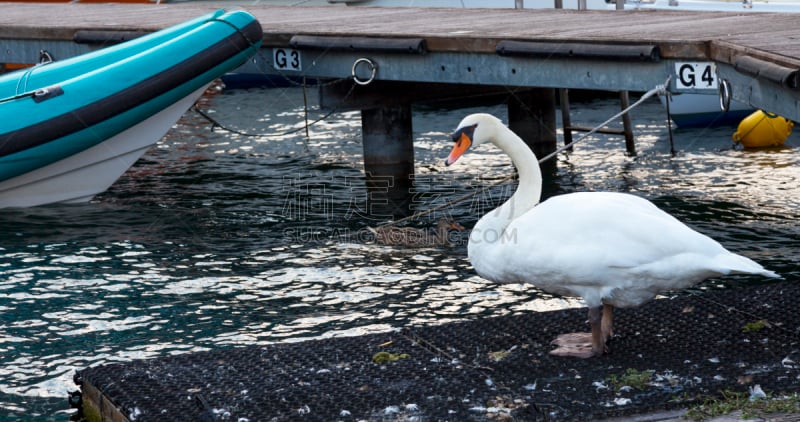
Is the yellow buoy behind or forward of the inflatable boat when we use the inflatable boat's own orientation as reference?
forward

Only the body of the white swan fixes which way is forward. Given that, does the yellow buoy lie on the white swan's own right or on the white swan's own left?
on the white swan's own right

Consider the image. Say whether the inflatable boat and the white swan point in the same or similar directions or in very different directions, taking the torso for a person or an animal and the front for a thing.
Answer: very different directions

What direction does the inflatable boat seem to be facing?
to the viewer's right

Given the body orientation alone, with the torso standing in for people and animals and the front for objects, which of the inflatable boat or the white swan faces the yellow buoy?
the inflatable boat

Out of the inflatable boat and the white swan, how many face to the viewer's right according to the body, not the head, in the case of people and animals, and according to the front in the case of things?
1

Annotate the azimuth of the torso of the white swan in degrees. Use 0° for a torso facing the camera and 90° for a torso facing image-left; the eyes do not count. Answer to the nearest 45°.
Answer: approximately 90°

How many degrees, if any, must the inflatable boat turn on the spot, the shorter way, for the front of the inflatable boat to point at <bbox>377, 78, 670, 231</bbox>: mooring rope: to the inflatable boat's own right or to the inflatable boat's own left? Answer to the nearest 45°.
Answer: approximately 45° to the inflatable boat's own right

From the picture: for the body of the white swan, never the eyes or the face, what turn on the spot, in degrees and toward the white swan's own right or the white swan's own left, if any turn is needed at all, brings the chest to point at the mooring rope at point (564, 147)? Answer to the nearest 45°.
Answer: approximately 90° to the white swan's own right
